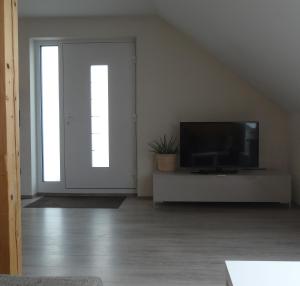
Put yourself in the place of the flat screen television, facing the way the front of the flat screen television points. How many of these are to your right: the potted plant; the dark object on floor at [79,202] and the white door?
3

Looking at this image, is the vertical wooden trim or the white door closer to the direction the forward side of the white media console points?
the vertical wooden trim

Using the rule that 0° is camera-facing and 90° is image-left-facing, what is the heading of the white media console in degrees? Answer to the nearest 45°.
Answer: approximately 0°

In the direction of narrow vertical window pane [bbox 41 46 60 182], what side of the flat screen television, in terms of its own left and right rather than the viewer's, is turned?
right

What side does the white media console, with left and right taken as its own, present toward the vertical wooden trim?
front

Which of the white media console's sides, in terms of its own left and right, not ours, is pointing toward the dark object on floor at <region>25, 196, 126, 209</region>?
right

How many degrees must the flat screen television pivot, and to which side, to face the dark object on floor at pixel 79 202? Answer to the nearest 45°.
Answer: approximately 90° to its right

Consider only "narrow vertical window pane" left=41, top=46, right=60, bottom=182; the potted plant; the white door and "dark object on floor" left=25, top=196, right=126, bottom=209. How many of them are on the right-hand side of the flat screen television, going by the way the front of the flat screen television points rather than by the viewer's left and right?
4

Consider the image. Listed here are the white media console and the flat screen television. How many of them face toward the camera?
2

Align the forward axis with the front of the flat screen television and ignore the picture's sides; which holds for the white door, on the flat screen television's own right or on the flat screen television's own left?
on the flat screen television's own right

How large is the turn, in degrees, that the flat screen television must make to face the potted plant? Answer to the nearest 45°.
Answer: approximately 90° to its right
